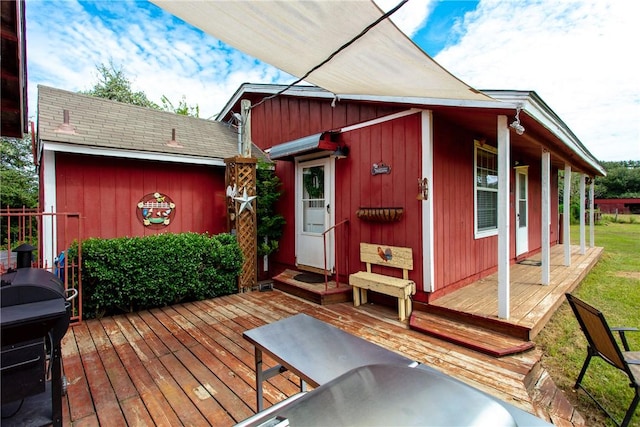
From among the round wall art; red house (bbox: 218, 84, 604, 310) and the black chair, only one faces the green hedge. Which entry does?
the round wall art

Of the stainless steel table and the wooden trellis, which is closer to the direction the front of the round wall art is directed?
the stainless steel table

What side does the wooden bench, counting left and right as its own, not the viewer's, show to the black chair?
left

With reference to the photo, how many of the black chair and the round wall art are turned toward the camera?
1

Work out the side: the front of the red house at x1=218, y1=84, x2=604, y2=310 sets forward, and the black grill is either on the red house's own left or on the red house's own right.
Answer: on the red house's own right

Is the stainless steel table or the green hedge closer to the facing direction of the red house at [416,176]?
the stainless steel table

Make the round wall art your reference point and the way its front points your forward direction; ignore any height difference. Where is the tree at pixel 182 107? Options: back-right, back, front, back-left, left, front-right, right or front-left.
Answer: back

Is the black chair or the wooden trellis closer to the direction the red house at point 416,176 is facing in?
the black chair
